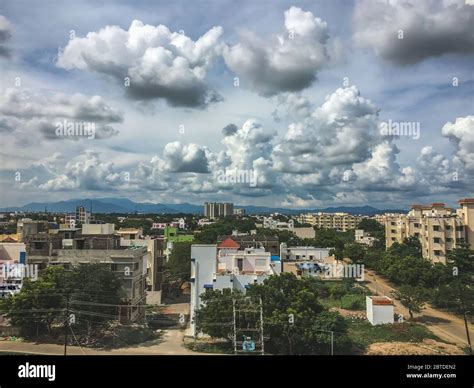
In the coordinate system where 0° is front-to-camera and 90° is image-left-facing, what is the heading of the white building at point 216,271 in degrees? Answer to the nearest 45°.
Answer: approximately 0°

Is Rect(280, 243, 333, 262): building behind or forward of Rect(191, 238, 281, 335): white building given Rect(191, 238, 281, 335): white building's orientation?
behind

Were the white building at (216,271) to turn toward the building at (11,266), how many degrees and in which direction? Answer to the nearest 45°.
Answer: approximately 90° to its right

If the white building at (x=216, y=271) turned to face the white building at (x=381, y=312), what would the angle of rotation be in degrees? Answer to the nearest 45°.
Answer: approximately 90° to its left

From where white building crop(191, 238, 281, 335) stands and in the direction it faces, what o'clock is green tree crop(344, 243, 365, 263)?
The green tree is roughly at 7 o'clock from the white building.

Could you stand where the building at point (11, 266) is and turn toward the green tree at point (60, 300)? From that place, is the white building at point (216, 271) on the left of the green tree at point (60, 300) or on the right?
left

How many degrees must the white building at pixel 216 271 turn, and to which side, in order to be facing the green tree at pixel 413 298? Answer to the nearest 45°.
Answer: approximately 90° to its left

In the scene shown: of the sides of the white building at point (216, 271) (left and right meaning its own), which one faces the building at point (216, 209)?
back
